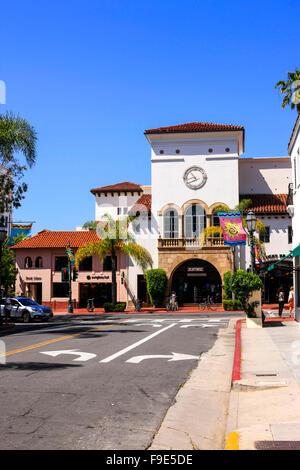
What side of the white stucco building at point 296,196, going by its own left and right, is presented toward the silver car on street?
front

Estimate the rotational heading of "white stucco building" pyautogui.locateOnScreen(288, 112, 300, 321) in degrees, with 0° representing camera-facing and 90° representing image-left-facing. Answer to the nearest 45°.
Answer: approximately 90°

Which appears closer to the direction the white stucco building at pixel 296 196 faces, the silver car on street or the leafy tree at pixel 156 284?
the silver car on street

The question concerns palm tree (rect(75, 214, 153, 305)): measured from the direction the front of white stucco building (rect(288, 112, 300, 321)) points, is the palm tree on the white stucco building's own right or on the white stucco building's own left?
on the white stucco building's own right

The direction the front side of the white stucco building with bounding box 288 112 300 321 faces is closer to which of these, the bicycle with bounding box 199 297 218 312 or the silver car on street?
the silver car on street

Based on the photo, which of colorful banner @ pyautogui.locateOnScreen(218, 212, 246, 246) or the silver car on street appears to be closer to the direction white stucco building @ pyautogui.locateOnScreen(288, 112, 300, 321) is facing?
the silver car on street
